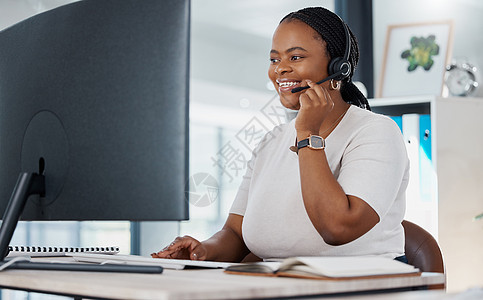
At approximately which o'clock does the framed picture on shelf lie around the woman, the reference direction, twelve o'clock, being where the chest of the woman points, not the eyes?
The framed picture on shelf is roughly at 5 o'clock from the woman.

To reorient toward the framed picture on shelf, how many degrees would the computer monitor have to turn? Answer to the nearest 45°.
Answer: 0° — it already faces it

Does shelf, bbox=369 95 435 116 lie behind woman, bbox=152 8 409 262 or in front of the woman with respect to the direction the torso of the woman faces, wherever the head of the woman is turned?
behind

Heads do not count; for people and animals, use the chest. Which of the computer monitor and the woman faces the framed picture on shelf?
the computer monitor

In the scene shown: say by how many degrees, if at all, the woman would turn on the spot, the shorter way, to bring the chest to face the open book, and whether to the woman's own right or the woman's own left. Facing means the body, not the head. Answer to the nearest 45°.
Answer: approximately 45° to the woman's own left

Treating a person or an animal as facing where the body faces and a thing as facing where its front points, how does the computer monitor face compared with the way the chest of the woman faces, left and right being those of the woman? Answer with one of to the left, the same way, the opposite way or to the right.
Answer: the opposite way

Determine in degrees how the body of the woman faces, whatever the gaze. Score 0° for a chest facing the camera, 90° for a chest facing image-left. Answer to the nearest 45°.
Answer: approximately 45°

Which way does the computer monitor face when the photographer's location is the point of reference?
facing away from the viewer and to the right of the viewer
